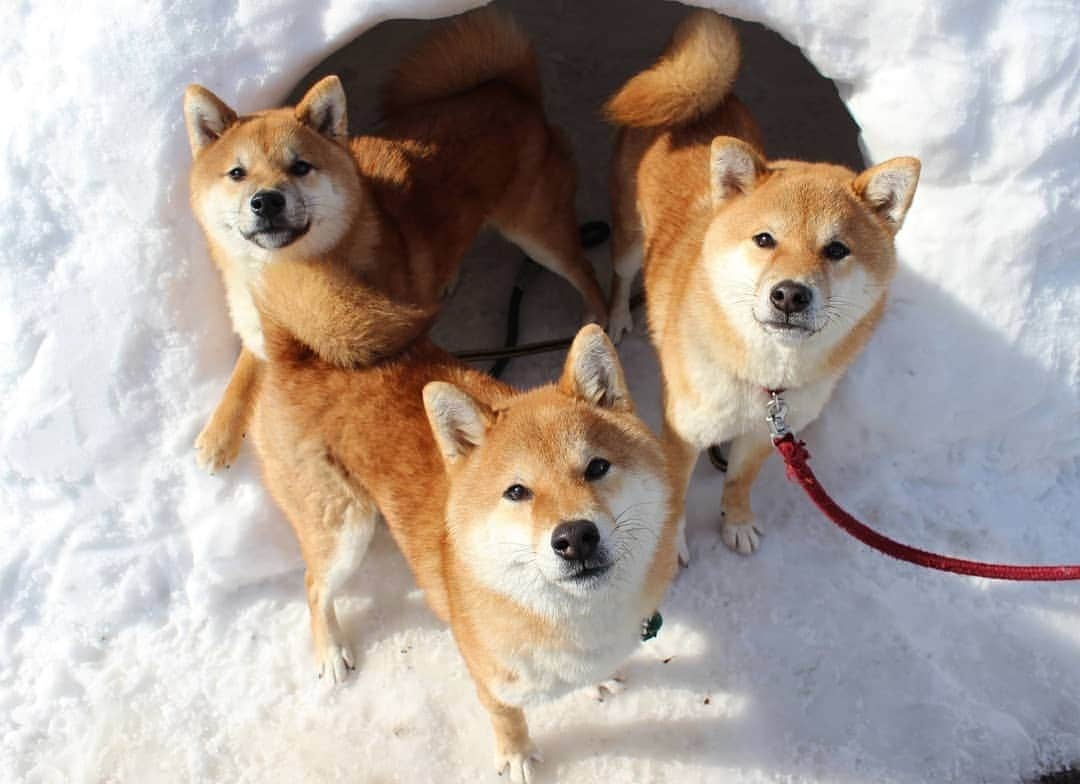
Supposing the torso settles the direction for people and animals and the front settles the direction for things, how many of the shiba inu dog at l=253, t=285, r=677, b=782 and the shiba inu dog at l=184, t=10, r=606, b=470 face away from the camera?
0

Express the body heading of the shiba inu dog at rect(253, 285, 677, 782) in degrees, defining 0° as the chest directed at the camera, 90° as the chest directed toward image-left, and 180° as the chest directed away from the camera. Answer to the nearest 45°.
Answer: approximately 315°

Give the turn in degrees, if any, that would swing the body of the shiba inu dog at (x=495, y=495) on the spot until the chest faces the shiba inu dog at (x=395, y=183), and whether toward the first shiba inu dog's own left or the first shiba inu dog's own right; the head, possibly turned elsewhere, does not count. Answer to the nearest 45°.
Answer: approximately 135° to the first shiba inu dog's own left

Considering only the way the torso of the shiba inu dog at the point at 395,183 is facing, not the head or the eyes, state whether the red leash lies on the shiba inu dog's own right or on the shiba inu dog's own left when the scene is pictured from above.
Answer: on the shiba inu dog's own left

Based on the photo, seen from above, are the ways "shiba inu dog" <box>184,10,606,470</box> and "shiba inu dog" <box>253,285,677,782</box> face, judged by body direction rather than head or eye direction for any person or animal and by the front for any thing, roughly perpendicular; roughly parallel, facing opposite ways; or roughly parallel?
roughly perpendicular

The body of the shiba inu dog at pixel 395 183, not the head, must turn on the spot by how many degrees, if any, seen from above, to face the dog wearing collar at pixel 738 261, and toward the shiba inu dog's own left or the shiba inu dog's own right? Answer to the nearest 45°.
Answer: approximately 90° to the shiba inu dog's own left

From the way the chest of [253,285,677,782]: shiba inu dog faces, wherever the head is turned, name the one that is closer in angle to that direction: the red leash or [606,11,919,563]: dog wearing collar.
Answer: the red leash

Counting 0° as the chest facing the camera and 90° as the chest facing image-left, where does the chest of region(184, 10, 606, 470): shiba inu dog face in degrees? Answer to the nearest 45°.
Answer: approximately 45°

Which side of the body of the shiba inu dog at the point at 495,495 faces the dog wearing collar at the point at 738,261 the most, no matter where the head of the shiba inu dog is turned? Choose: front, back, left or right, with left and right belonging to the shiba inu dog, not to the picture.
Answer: left
